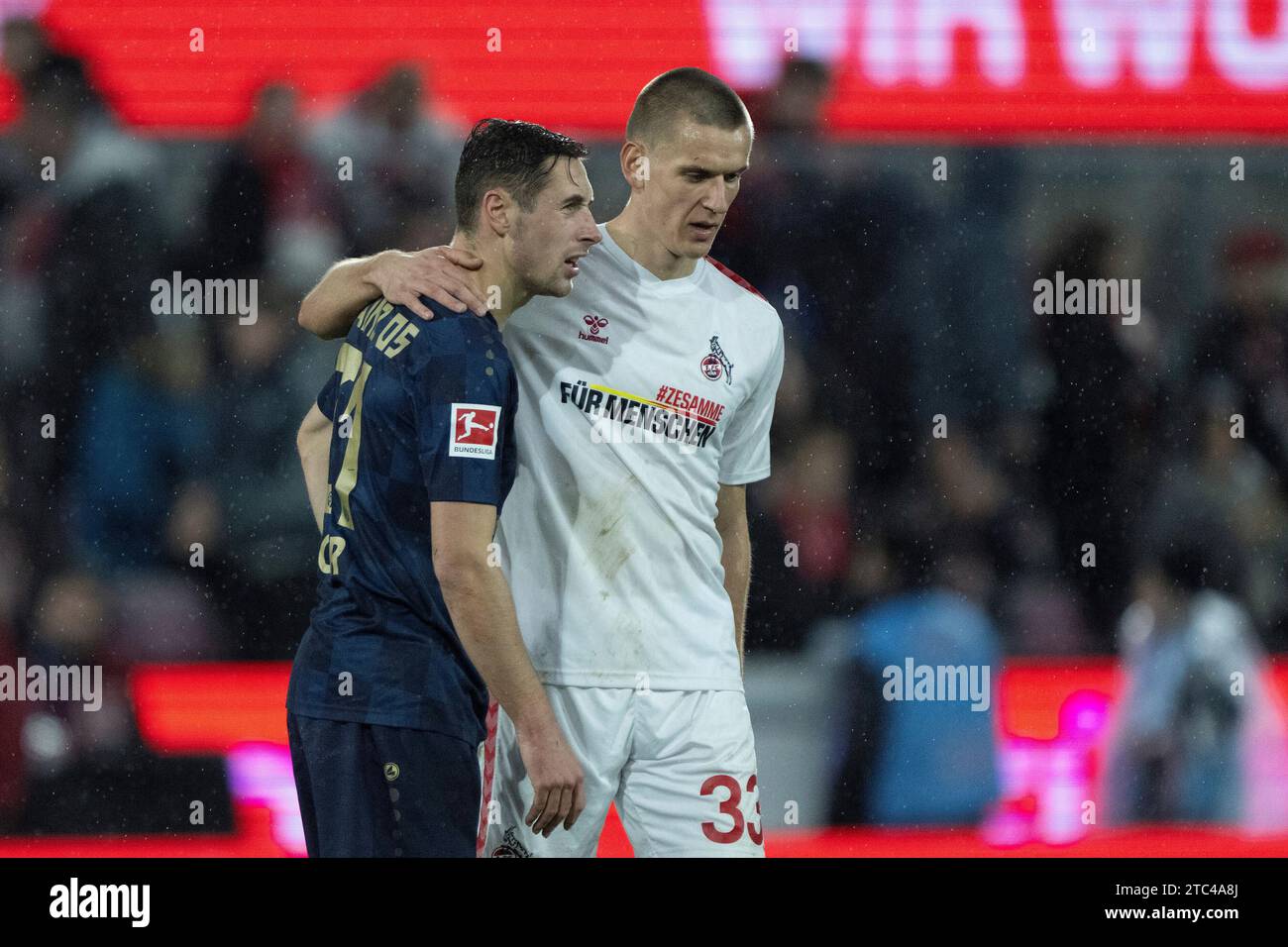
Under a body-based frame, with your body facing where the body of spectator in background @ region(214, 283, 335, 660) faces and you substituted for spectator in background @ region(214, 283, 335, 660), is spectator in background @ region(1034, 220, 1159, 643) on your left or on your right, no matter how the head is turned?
on your left

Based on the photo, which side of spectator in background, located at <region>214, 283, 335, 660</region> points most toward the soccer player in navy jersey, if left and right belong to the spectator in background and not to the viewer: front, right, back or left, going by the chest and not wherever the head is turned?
front

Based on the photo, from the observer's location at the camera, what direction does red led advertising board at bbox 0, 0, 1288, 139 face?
facing the viewer

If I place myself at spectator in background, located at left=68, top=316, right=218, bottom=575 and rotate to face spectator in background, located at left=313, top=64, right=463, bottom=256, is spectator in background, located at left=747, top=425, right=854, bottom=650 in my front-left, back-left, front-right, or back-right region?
front-right

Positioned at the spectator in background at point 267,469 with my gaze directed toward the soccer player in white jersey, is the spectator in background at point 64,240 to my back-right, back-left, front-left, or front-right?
back-right

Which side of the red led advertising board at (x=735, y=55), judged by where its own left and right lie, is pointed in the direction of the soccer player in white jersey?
front

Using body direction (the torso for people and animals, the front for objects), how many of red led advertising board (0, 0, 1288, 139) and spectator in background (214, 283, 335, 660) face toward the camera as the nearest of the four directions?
2

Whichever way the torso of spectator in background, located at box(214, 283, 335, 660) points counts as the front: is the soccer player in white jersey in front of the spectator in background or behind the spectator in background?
in front

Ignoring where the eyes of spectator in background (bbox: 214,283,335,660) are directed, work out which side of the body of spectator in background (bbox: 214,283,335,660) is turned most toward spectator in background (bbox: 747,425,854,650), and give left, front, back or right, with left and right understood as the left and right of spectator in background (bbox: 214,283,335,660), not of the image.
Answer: left

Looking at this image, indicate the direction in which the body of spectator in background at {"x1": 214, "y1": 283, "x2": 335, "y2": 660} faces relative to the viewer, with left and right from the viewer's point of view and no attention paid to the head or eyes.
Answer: facing the viewer

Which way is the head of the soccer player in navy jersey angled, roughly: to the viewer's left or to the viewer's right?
to the viewer's right
